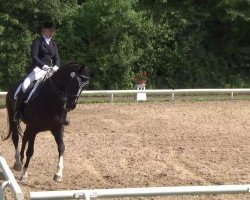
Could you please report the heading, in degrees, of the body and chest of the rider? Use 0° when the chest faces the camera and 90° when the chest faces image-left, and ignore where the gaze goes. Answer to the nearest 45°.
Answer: approximately 315°

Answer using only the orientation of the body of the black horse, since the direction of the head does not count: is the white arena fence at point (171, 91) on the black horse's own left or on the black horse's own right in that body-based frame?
on the black horse's own left

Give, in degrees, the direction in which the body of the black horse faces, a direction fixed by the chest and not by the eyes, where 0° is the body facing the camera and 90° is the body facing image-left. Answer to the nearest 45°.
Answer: approximately 315°

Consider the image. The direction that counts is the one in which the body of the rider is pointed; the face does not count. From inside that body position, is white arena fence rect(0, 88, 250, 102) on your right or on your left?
on your left
